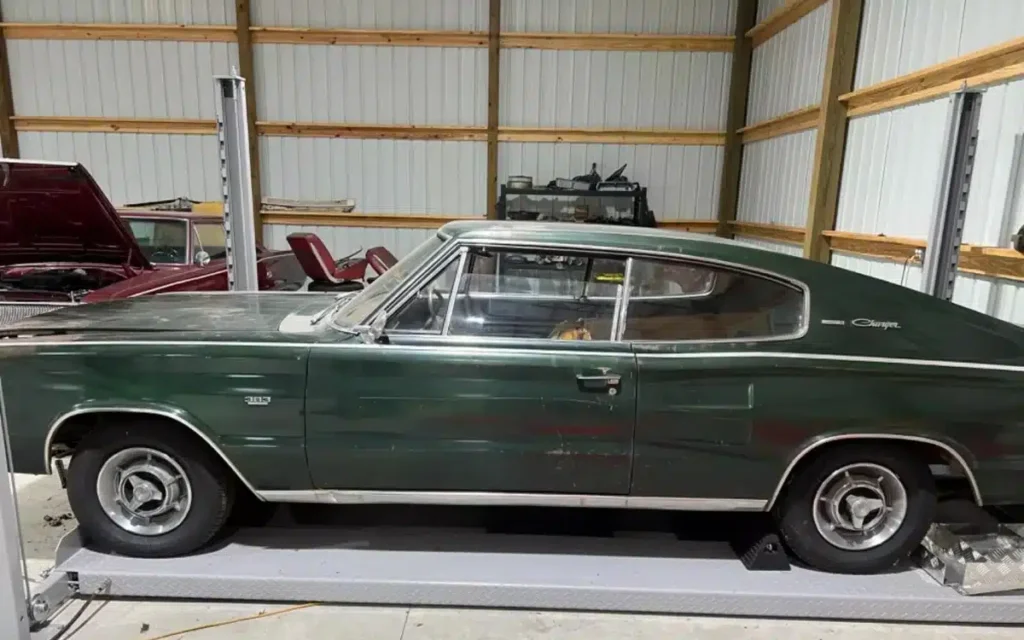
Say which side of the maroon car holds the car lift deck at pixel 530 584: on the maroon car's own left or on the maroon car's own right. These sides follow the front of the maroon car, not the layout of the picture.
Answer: on the maroon car's own left

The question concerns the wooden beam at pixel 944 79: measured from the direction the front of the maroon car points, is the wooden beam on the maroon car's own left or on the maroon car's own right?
on the maroon car's own left

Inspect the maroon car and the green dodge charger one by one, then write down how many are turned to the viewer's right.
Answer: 0

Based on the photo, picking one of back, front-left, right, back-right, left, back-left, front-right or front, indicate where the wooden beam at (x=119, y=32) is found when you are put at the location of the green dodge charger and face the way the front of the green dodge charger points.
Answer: front-right

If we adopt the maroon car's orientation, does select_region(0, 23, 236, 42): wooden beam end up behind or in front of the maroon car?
behind

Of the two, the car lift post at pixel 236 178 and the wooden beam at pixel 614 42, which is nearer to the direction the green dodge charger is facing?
the car lift post

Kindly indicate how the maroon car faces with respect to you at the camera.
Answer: facing the viewer and to the left of the viewer

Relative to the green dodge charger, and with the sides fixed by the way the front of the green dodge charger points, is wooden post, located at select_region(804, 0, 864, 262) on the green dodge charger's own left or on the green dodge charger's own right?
on the green dodge charger's own right

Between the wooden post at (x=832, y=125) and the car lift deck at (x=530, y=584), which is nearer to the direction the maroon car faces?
the car lift deck

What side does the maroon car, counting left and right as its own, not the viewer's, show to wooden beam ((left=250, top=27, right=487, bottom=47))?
back

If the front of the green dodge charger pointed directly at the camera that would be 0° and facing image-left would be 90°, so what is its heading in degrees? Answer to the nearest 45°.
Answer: approximately 90°
